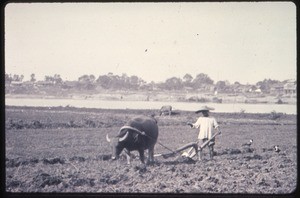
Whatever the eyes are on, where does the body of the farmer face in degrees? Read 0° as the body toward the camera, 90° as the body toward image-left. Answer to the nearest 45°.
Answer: approximately 45°

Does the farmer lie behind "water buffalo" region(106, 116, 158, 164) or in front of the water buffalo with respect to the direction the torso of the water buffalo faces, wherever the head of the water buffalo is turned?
behind

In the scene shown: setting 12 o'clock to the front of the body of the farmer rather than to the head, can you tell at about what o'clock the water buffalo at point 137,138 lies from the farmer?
The water buffalo is roughly at 1 o'clock from the farmer.

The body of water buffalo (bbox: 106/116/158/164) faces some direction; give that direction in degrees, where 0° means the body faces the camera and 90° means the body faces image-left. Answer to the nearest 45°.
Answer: approximately 45°
